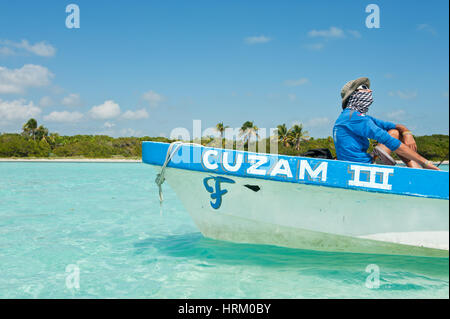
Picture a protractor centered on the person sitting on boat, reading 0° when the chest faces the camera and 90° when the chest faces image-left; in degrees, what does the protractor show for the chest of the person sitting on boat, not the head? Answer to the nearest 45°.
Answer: approximately 270°

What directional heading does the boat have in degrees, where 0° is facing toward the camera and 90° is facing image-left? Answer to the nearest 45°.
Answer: approximately 90°
